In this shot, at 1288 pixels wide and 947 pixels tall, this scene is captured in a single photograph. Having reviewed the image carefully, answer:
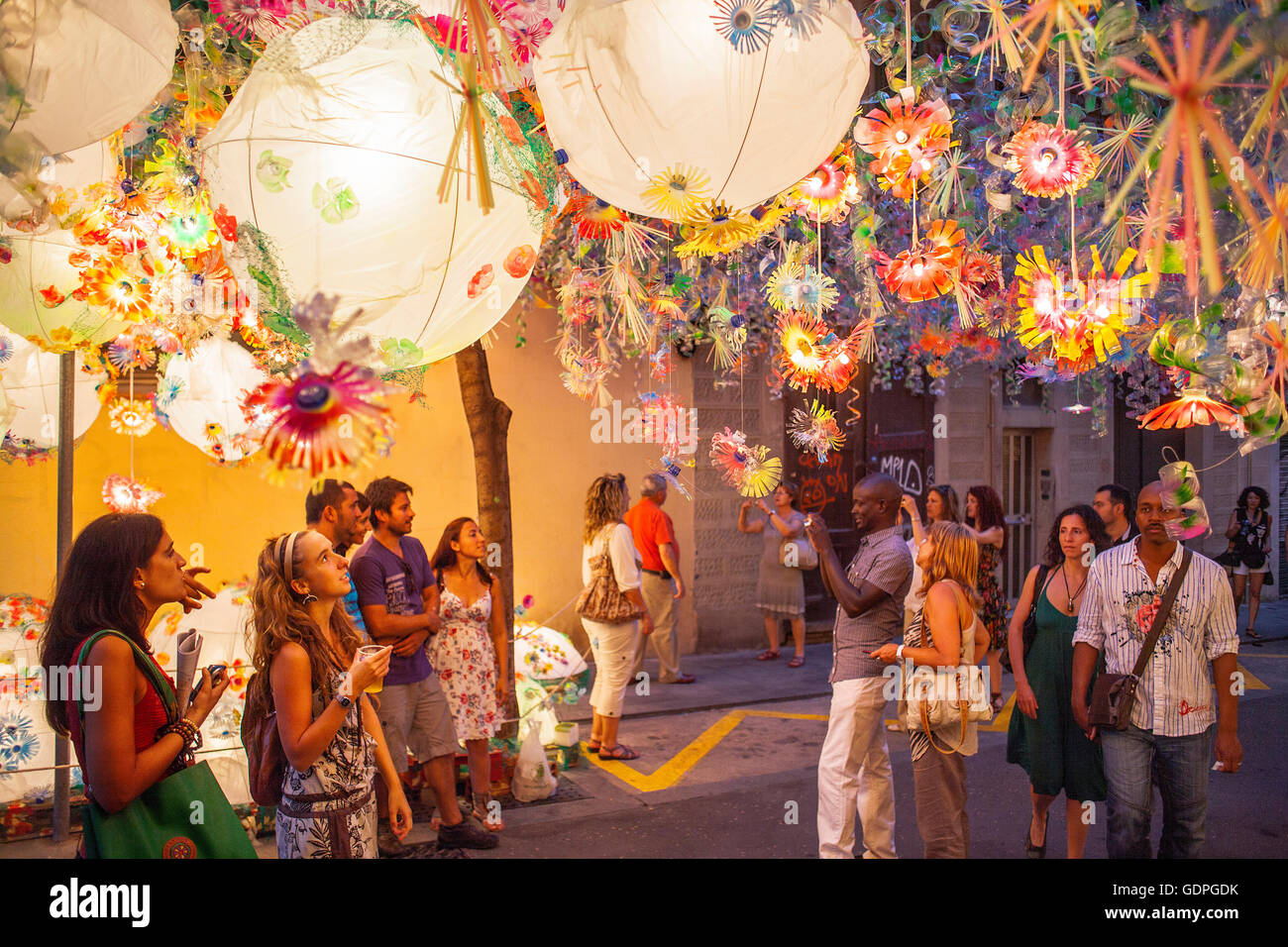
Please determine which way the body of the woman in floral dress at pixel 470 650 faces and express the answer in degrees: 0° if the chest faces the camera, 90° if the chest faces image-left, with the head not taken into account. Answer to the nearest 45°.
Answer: approximately 0°

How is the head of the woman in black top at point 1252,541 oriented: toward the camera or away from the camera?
toward the camera

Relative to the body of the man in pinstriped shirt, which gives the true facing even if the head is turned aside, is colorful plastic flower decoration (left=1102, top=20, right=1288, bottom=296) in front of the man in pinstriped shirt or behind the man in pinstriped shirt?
in front

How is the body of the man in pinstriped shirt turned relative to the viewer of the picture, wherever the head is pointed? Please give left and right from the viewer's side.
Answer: facing the viewer

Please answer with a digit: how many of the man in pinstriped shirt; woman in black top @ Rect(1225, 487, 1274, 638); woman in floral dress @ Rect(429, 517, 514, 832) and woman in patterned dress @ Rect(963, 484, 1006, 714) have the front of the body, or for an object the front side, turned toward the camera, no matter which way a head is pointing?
3

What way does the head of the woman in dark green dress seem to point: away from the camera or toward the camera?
toward the camera

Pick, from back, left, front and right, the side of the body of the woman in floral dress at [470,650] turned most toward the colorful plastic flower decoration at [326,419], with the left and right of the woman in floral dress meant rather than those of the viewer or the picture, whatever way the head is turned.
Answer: front

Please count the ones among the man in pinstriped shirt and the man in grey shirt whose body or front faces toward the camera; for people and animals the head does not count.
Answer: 1
